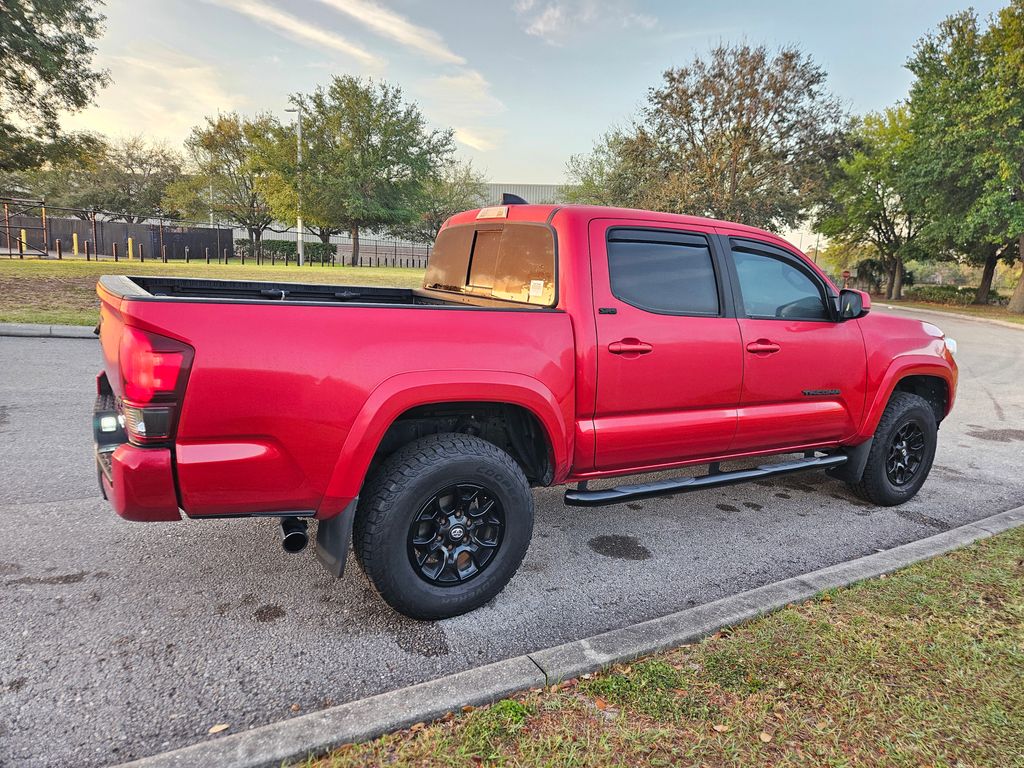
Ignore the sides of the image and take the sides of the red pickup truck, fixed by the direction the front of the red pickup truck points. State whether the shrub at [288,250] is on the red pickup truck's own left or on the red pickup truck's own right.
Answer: on the red pickup truck's own left

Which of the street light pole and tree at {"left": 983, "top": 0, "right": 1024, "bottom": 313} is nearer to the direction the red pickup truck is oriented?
the tree

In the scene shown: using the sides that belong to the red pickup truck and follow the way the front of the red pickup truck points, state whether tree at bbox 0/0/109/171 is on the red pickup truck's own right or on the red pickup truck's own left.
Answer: on the red pickup truck's own left

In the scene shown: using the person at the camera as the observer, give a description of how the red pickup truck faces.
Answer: facing away from the viewer and to the right of the viewer

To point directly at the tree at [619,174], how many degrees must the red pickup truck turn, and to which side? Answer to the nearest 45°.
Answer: approximately 45° to its left

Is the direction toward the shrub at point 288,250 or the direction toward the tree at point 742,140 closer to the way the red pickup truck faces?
the tree

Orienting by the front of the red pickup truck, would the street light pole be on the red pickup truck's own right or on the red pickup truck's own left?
on the red pickup truck's own left

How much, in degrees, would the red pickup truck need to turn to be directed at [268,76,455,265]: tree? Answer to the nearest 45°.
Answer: approximately 45° to its left

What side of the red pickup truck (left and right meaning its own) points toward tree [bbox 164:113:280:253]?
left

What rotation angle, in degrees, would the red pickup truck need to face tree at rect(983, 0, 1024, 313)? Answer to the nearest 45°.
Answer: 0° — it already faces it
